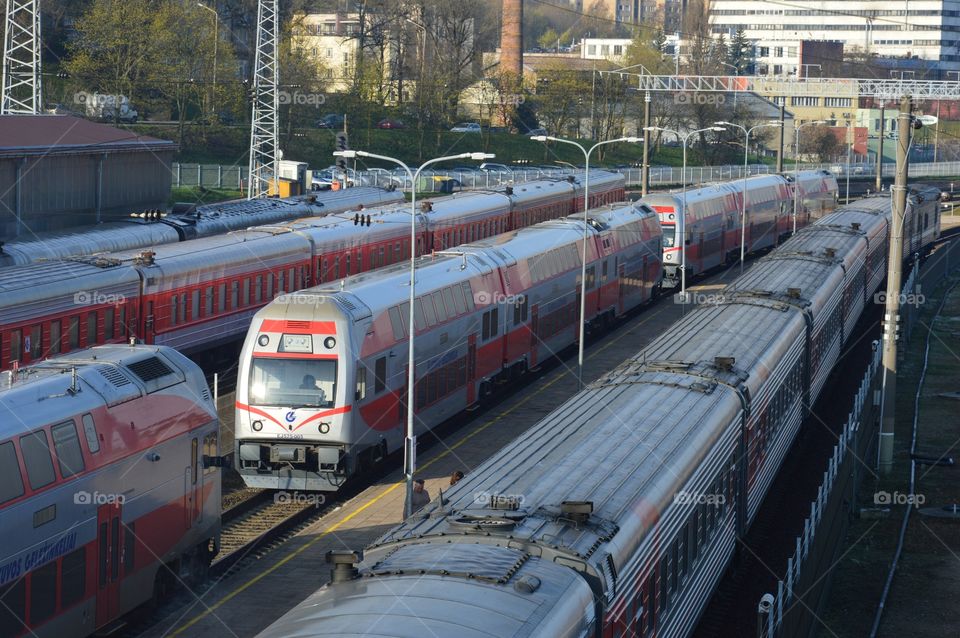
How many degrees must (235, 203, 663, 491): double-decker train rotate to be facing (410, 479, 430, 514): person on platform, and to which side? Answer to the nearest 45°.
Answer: approximately 45° to its left

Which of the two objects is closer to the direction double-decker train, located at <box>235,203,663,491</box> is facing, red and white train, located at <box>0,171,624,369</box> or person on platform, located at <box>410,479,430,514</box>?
the person on platform

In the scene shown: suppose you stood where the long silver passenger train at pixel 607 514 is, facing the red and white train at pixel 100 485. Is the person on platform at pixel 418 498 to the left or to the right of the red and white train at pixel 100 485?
right

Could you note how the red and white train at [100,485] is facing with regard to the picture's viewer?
facing away from the viewer and to the right of the viewer

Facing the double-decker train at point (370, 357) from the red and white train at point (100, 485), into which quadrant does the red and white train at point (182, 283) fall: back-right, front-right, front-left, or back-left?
front-left

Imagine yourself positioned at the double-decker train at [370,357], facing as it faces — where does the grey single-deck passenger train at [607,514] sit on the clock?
the grey single-deck passenger train at [607,514] is roughly at 10 o'clock from the double-decker train at [370,357].

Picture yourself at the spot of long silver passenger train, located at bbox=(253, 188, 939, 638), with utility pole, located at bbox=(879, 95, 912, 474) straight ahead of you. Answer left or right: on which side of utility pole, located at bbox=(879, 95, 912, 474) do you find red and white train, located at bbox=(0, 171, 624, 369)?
left

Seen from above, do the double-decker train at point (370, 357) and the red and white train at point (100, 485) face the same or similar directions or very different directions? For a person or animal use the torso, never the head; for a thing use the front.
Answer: very different directions

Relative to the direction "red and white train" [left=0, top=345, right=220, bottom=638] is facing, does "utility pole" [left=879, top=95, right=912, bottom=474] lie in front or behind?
in front

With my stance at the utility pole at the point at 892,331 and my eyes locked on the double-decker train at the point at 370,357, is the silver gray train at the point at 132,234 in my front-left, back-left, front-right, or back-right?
front-right
